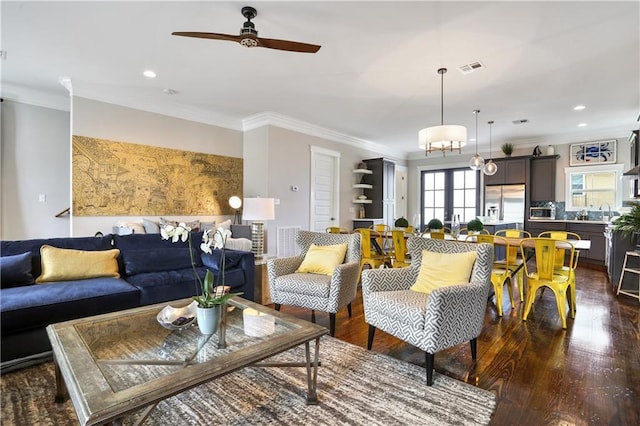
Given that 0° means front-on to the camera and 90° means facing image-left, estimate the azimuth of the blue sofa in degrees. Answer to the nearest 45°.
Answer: approximately 315°

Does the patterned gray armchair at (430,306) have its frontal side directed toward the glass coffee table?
yes

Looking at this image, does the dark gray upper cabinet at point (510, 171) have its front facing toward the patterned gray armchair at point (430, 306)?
yes

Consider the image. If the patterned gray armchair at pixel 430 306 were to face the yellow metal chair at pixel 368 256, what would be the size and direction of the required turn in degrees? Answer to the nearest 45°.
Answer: approximately 135° to its right

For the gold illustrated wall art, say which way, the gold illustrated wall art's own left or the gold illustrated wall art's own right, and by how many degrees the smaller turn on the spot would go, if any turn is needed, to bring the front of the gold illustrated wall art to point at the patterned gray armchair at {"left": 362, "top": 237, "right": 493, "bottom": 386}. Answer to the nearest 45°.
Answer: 0° — it already faces it

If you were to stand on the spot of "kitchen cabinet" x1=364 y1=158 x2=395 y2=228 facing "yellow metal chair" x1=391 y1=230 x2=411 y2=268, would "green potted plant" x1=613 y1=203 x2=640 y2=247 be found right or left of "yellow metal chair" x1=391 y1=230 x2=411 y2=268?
left

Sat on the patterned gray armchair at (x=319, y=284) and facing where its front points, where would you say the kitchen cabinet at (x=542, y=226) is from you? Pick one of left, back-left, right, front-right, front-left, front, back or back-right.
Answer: back
